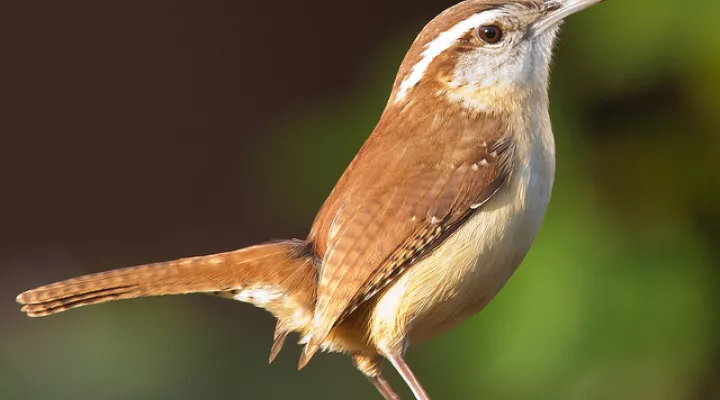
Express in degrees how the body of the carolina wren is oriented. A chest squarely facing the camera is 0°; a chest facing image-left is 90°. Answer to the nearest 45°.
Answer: approximately 270°
